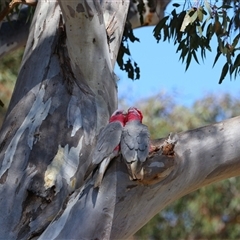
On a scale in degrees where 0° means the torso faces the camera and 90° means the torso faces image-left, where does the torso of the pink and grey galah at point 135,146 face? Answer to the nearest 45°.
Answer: approximately 180°

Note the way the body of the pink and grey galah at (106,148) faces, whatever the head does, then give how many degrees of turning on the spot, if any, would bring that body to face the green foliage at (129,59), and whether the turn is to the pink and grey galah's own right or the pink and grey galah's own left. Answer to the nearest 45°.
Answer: approximately 45° to the pink and grey galah's own left

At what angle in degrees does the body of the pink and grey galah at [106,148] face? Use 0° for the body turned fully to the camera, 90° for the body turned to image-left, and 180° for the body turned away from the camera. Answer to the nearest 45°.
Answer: approximately 225°

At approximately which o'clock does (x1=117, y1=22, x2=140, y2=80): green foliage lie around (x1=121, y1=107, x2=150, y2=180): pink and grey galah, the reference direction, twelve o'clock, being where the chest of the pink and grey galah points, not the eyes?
The green foliage is roughly at 12 o'clock from the pink and grey galah.
